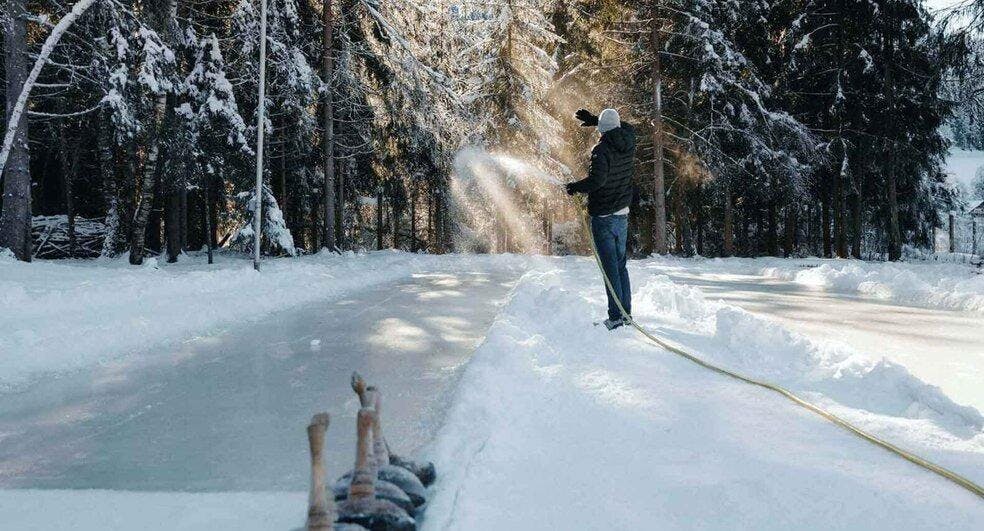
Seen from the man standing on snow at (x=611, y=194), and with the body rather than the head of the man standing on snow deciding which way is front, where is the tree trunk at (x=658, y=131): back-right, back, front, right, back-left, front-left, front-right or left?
front-right

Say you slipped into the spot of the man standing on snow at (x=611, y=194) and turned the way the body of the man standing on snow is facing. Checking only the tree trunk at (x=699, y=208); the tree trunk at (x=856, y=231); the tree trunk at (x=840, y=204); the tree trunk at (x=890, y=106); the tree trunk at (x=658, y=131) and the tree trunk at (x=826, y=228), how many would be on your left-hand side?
0

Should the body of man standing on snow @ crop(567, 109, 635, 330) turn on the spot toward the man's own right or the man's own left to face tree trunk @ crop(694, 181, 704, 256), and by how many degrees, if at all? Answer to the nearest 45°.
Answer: approximately 45° to the man's own right

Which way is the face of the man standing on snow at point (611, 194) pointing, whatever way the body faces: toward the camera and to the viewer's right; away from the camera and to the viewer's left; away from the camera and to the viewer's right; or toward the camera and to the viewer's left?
away from the camera and to the viewer's left

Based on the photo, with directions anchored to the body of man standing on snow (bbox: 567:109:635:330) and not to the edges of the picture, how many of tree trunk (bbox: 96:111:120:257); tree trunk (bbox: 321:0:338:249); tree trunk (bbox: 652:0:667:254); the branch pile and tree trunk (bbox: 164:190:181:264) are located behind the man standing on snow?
0

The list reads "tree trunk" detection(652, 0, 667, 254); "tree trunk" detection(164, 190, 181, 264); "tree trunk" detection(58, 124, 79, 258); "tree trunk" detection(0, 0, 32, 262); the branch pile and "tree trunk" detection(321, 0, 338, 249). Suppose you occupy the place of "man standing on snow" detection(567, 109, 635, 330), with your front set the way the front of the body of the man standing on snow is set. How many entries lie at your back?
0

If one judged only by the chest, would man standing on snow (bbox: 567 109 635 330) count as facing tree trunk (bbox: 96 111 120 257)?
yes

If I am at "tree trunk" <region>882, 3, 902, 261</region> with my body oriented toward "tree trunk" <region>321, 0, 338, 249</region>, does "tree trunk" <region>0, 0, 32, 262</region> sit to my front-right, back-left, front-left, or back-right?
front-left

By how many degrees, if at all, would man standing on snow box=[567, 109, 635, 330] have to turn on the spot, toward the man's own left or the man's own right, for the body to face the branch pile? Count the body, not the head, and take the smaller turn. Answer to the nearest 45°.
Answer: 0° — they already face it

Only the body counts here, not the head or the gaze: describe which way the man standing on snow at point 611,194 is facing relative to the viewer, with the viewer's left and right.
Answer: facing away from the viewer and to the left of the viewer

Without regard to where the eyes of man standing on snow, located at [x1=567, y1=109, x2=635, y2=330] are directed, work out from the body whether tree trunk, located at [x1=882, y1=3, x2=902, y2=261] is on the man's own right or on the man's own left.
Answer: on the man's own right

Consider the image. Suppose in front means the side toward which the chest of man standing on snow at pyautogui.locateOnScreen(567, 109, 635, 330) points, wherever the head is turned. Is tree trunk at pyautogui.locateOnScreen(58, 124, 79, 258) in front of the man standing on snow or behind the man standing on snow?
in front

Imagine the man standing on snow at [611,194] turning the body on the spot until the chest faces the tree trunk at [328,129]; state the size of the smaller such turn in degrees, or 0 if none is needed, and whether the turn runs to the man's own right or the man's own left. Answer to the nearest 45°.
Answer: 0° — they already face it

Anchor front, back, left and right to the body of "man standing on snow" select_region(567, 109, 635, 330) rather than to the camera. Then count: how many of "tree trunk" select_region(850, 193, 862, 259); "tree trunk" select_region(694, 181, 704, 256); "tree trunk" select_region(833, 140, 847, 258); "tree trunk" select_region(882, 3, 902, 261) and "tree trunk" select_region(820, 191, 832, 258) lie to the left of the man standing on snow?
0

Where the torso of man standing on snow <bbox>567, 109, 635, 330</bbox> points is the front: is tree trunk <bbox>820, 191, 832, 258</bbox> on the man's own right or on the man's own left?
on the man's own right
